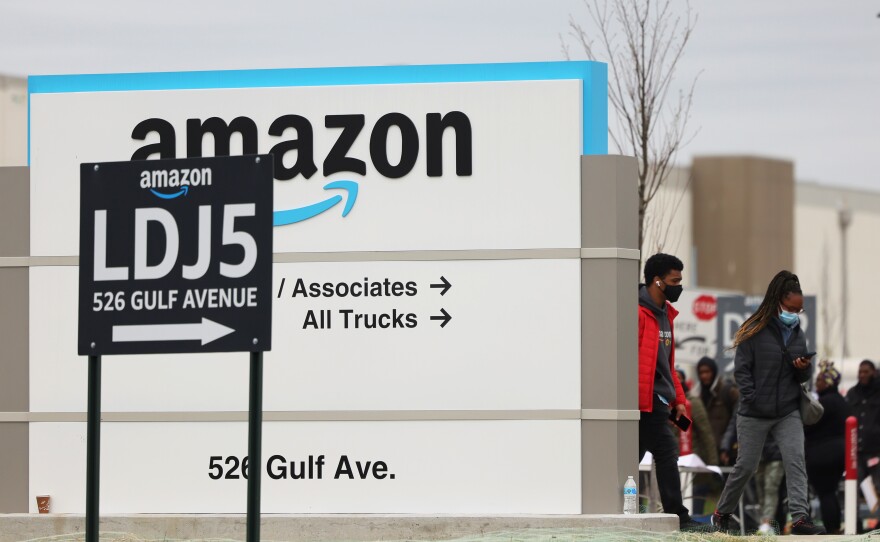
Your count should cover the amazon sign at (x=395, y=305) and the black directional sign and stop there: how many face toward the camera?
2

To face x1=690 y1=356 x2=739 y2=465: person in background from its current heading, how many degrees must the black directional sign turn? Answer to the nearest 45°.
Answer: approximately 135° to its left

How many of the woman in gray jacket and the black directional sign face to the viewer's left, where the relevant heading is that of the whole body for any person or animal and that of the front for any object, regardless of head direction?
0

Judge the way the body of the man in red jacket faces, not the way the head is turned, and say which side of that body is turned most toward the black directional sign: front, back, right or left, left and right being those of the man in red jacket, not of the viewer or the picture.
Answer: right

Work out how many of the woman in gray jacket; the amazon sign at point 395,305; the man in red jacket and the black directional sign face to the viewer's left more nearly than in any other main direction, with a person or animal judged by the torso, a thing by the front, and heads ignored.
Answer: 0

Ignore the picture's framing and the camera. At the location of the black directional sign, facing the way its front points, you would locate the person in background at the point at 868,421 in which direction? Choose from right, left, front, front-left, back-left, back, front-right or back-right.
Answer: back-left

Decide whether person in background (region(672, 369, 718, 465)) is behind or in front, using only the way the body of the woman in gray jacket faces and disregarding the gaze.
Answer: behind

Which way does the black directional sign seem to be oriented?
toward the camera

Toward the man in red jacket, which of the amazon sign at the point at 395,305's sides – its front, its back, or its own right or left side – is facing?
left

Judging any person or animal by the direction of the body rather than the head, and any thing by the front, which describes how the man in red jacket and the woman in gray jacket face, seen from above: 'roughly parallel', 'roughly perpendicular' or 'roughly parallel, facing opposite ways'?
roughly parallel

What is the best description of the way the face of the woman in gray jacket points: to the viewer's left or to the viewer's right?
to the viewer's right

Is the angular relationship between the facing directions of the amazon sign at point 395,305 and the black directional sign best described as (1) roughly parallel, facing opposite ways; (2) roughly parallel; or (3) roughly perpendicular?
roughly parallel

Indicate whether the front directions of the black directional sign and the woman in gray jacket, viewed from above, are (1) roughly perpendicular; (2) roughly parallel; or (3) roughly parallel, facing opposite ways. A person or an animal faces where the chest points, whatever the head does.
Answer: roughly parallel
